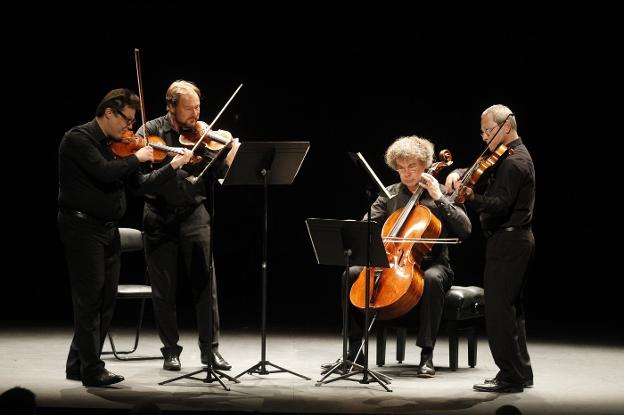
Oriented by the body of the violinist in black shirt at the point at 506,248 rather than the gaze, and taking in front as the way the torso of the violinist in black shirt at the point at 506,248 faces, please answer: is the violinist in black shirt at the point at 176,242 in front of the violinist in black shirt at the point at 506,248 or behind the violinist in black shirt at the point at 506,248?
in front

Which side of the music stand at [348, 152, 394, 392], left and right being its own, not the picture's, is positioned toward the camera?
right

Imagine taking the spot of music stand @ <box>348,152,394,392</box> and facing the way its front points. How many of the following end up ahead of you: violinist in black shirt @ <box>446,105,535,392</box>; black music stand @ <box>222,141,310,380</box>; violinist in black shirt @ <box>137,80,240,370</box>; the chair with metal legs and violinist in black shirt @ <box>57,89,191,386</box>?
1

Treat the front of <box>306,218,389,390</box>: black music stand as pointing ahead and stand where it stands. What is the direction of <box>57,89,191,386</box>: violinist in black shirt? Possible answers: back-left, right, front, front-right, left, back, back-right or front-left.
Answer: back-left

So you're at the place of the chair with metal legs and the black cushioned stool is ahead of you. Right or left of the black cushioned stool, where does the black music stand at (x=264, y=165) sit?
right

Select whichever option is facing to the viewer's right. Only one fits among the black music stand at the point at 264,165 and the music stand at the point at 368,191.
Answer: the music stand

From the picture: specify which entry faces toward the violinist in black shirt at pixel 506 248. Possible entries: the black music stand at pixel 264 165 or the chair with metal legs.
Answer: the chair with metal legs

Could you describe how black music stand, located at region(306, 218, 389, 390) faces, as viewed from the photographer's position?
facing away from the viewer and to the right of the viewer

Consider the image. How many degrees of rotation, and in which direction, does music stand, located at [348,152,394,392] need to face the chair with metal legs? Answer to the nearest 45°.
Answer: approximately 135° to its left

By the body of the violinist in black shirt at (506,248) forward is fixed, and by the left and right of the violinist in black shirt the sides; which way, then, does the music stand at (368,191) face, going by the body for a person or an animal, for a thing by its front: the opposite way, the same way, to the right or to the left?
the opposite way

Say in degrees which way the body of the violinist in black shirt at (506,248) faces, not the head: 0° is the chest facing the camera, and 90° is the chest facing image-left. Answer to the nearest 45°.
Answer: approximately 90°

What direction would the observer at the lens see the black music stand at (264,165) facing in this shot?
facing away from the viewer and to the left of the viewer

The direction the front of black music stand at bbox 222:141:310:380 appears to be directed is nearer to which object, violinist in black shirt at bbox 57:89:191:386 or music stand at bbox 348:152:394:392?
the violinist in black shirt

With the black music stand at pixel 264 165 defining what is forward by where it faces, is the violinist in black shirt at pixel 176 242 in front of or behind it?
in front

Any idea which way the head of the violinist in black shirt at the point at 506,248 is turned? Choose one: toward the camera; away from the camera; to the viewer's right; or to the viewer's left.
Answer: to the viewer's left
